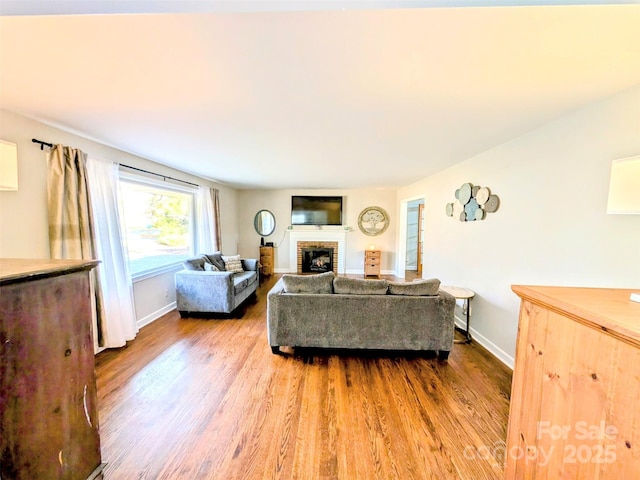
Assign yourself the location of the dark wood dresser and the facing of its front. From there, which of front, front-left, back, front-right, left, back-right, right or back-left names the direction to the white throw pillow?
front

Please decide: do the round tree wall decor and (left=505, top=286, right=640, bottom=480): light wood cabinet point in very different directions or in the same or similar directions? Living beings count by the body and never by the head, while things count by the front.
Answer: very different directions

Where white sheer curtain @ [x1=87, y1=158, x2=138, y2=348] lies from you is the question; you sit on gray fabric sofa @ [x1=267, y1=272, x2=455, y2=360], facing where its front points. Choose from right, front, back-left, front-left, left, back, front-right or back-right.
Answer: left

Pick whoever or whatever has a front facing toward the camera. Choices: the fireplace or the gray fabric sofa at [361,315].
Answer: the fireplace

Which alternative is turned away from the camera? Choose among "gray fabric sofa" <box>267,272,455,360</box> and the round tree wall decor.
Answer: the gray fabric sofa

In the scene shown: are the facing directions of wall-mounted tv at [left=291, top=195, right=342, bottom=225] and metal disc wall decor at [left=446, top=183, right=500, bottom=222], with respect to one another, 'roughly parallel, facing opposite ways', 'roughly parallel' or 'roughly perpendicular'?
roughly perpendicular

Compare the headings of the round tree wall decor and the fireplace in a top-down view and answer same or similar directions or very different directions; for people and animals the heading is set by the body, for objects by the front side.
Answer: same or similar directions

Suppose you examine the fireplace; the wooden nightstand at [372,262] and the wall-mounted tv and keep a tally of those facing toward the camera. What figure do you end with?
3

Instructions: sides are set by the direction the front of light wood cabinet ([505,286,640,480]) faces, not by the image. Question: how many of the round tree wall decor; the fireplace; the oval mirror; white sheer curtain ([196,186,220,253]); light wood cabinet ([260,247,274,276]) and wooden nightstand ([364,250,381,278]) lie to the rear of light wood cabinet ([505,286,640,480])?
0

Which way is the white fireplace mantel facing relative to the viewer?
toward the camera

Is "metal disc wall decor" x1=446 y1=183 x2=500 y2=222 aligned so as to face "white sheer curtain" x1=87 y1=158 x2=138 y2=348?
yes

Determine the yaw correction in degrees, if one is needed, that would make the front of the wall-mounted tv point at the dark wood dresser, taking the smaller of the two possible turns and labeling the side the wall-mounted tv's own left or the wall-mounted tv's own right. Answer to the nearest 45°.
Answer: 0° — it already faces it

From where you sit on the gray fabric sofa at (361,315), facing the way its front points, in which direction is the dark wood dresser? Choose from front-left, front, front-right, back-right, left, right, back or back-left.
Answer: back-left

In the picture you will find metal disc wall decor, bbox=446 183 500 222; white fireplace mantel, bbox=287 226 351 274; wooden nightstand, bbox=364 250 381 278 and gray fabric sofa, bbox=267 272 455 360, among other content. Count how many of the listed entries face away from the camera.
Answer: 1

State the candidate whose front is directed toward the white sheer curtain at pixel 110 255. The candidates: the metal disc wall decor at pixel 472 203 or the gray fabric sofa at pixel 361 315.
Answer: the metal disc wall decor

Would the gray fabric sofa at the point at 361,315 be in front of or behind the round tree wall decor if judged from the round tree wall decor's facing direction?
in front
